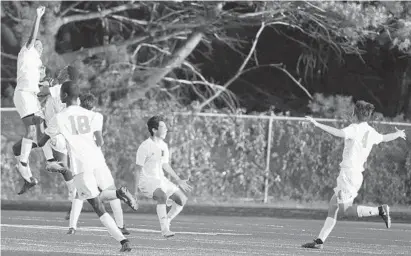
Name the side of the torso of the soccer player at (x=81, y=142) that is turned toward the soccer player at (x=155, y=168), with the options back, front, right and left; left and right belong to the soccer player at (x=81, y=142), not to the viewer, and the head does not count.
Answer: right

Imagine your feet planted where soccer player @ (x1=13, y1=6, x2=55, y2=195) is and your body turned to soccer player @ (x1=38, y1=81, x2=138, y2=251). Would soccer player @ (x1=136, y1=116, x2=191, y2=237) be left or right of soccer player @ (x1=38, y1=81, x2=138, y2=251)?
left

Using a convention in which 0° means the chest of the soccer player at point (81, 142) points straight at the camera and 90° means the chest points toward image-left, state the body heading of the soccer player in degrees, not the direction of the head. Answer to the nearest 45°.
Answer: approximately 135°
